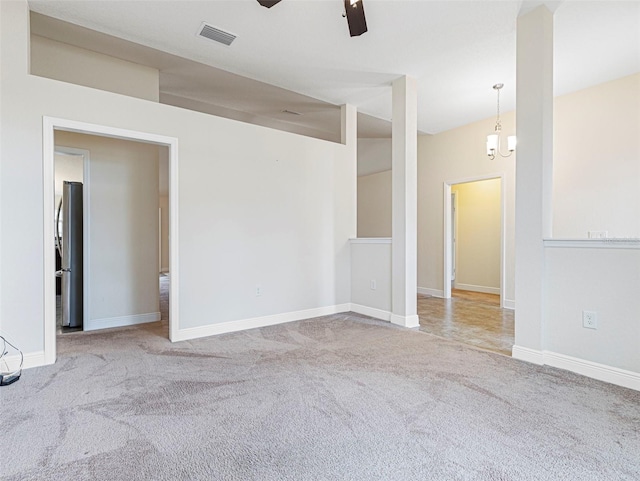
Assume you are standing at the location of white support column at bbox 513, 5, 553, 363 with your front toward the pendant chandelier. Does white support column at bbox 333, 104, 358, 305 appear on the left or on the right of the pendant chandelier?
left

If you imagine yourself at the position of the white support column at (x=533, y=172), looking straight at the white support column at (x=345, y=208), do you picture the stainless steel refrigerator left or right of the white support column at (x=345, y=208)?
left

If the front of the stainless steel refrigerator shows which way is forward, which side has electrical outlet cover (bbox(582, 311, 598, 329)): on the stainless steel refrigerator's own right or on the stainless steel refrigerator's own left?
on the stainless steel refrigerator's own left

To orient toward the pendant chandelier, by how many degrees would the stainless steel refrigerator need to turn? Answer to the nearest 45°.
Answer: approximately 135° to its left

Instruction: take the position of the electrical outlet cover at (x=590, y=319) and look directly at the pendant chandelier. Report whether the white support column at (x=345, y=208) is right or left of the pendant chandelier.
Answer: left
